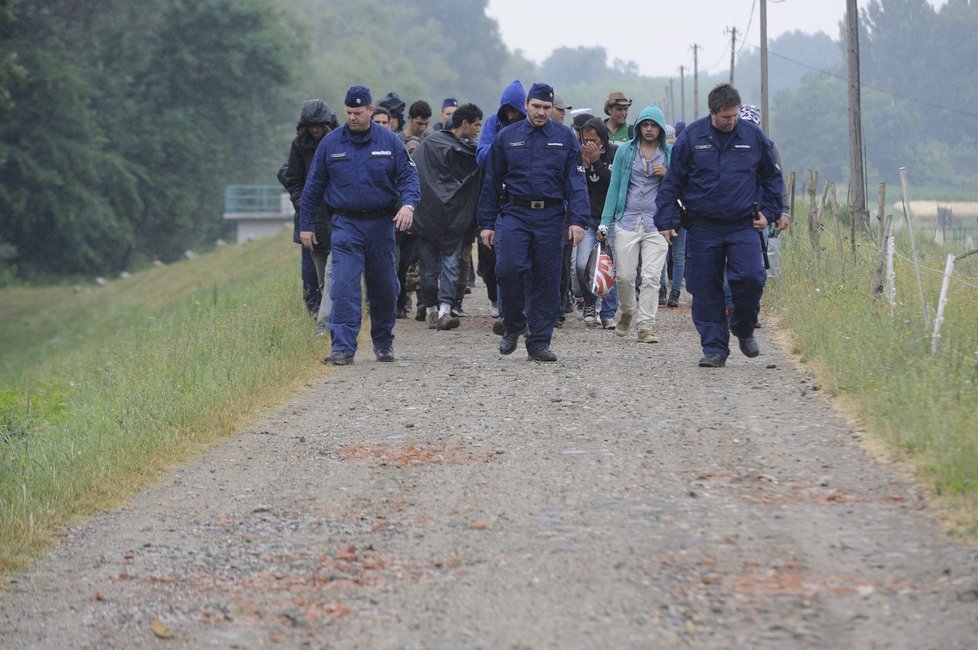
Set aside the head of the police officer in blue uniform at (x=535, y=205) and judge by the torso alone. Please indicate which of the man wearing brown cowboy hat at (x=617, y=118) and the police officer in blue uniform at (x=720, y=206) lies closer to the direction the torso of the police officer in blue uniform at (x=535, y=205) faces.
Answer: the police officer in blue uniform

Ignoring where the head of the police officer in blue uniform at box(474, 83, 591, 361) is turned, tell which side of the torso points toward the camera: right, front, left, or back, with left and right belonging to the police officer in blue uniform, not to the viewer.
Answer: front

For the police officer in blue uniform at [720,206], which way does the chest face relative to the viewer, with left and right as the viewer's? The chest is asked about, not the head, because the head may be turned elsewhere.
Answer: facing the viewer

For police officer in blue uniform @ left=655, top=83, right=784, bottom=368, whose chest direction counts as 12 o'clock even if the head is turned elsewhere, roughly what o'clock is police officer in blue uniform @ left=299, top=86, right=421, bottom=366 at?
police officer in blue uniform @ left=299, top=86, right=421, bottom=366 is roughly at 3 o'clock from police officer in blue uniform @ left=655, top=83, right=784, bottom=368.

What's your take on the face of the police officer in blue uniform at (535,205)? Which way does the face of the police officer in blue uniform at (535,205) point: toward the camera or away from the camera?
toward the camera

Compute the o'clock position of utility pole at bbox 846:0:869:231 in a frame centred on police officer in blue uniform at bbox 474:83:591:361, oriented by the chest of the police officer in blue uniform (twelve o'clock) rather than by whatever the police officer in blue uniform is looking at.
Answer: The utility pole is roughly at 7 o'clock from the police officer in blue uniform.

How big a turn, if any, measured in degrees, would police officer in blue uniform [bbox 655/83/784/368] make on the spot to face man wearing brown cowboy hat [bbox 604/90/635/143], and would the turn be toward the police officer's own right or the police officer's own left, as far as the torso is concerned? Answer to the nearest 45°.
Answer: approximately 180°

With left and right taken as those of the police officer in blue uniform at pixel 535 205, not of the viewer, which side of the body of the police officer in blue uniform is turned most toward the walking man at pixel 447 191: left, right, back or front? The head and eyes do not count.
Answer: back

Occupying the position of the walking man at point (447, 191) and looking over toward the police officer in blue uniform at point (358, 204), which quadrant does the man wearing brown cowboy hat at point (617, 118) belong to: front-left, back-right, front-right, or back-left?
back-left

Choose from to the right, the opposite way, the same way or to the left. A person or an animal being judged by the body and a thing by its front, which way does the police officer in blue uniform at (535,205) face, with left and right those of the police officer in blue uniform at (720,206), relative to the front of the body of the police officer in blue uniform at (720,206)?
the same way

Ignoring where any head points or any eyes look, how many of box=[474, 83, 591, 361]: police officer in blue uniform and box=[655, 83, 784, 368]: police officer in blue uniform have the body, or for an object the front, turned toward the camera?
2

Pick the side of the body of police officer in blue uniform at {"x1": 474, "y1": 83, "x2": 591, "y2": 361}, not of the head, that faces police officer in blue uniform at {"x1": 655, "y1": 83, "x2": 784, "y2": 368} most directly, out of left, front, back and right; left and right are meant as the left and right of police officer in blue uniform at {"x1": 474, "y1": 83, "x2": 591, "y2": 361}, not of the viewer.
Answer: left
